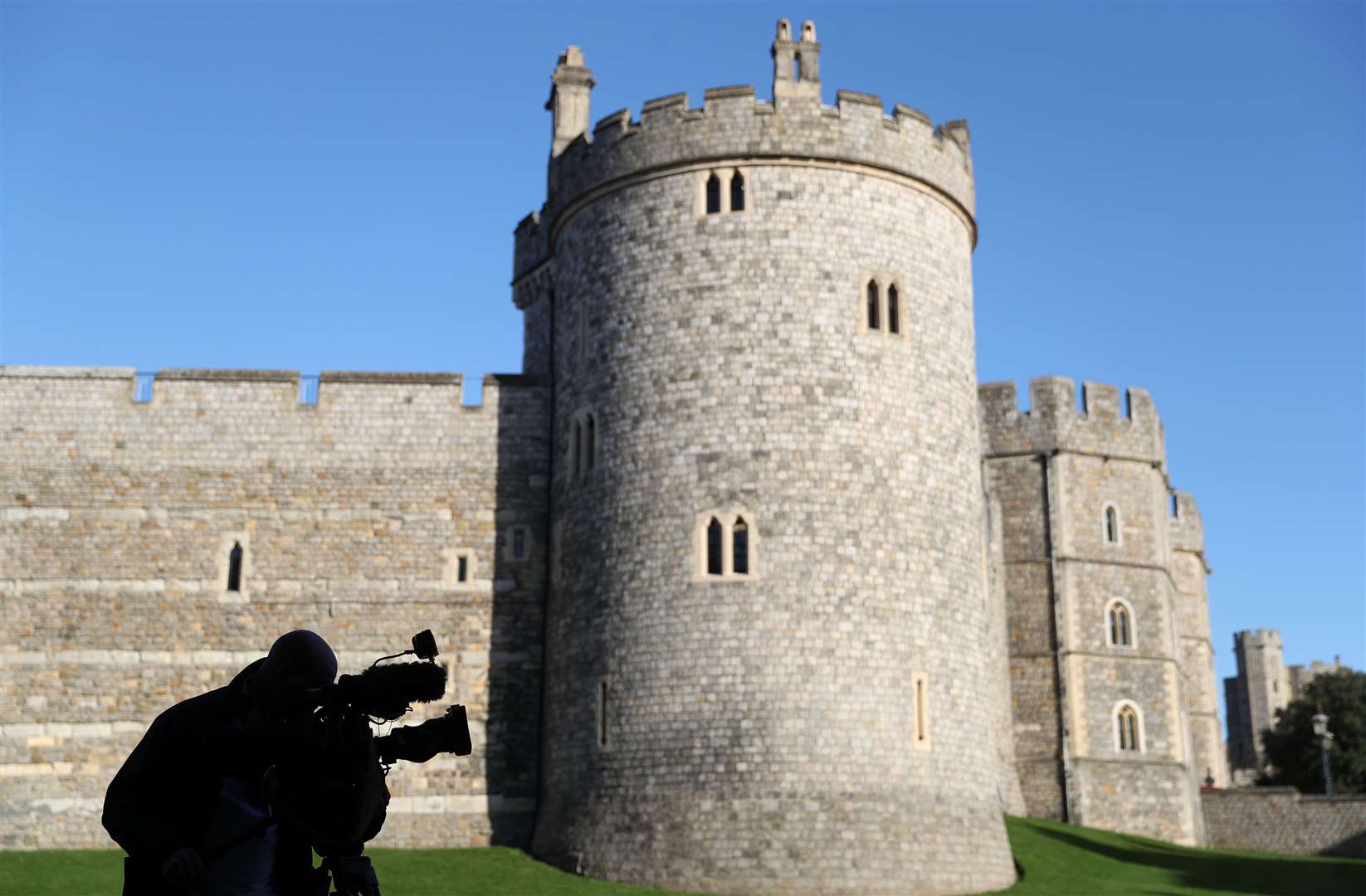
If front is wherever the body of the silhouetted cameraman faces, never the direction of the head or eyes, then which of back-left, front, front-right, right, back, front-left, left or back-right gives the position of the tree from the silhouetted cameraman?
front-left

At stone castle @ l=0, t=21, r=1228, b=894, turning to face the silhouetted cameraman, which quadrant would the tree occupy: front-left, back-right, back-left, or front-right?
back-left

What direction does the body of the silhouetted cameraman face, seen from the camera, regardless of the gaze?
to the viewer's right

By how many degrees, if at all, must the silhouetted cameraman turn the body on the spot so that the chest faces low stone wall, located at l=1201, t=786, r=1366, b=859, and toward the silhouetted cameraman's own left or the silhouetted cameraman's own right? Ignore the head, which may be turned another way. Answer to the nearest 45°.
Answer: approximately 45° to the silhouetted cameraman's own left

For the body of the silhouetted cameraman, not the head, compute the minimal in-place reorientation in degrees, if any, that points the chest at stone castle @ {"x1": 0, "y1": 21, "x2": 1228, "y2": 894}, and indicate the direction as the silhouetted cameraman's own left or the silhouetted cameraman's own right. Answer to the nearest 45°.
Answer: approximately 90° to the silhouetted cameraman's own left

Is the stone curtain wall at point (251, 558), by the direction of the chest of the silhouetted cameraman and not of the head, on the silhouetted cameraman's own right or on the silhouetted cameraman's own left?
on the silhouetted cameraman's own left
